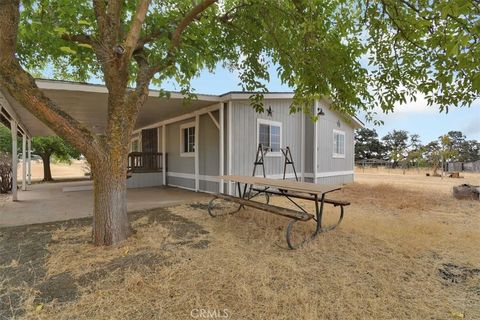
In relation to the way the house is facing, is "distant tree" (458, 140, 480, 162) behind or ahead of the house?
behind

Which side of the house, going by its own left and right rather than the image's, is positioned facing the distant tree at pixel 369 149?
back

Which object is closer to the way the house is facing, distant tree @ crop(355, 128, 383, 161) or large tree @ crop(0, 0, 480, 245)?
the large tree

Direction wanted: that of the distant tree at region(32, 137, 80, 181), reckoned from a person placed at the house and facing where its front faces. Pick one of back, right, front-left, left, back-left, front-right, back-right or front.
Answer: right

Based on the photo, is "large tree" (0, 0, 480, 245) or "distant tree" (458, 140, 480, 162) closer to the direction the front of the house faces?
the large tree

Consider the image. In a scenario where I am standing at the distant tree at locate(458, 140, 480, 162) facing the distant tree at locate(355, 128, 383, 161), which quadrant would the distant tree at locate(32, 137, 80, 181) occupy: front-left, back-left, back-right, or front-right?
front-left

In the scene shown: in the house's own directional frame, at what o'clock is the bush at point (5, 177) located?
The bush is roughly at 2 o'clock from the house.

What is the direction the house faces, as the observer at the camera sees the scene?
facing the viewer and to the left of the viewer

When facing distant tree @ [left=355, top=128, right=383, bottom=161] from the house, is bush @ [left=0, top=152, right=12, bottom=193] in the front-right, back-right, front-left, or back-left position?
back-left

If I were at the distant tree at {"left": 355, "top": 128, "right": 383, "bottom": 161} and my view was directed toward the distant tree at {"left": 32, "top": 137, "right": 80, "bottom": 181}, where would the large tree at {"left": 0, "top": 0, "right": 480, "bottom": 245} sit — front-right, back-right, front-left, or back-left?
front-left
